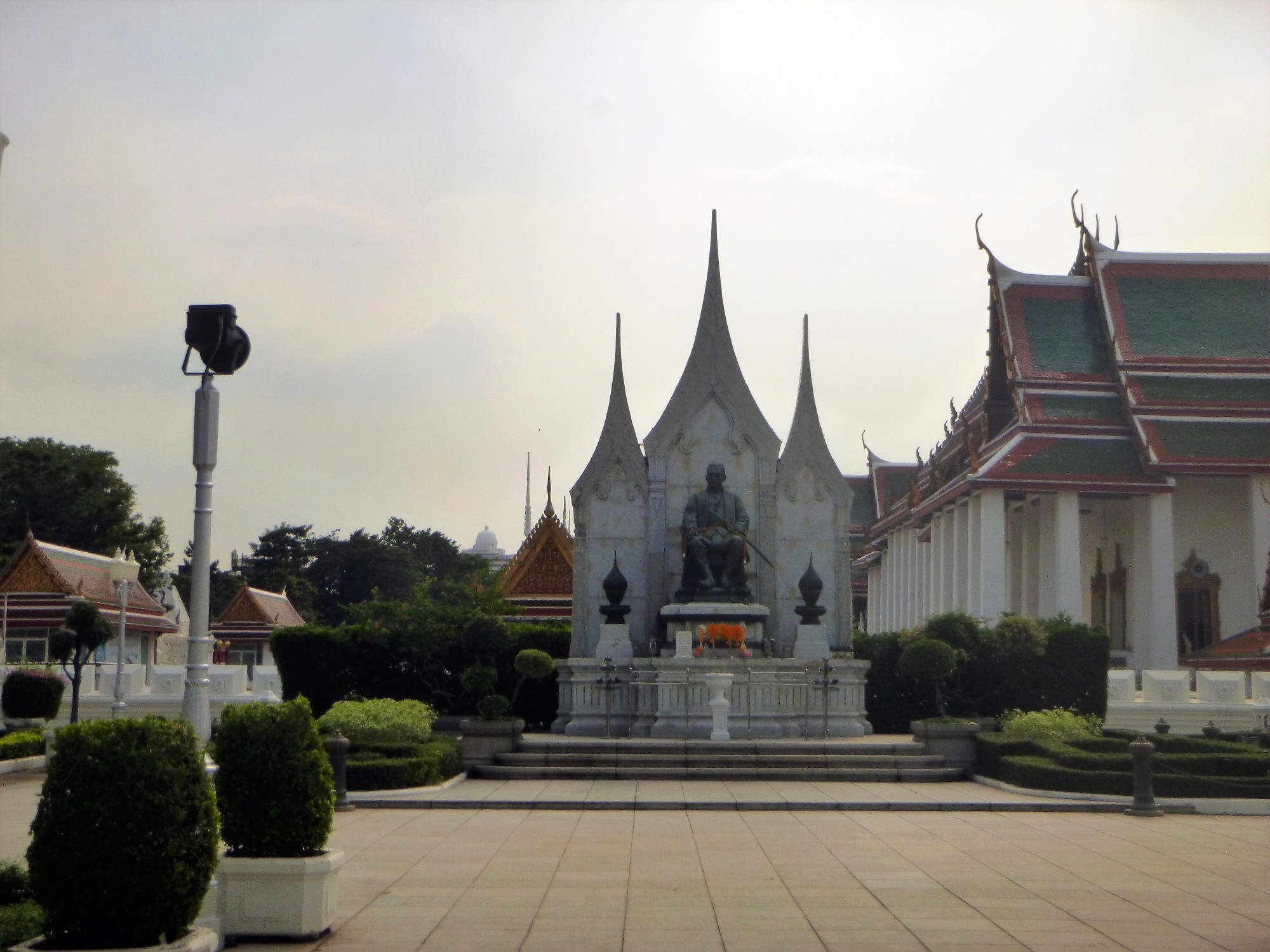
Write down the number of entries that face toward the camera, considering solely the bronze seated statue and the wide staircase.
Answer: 2

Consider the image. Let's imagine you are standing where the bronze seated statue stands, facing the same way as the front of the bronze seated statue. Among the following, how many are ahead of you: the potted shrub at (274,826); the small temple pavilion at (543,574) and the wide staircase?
2

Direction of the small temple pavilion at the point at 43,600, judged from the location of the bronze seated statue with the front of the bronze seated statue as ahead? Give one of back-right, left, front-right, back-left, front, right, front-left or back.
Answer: back-right

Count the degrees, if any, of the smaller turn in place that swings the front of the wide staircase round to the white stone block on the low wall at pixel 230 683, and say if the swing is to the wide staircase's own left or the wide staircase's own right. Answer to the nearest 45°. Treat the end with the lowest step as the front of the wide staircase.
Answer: approximately 135° to the wide staircase's own right

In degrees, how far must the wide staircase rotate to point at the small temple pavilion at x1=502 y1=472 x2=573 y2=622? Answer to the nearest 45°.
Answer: approximately 180°

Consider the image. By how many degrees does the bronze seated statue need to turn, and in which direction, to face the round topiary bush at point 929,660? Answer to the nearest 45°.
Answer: approximately 45° to its left

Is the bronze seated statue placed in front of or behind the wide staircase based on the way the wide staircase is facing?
behind

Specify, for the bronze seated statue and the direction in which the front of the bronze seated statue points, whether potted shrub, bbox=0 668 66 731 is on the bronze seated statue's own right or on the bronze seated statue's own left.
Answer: on the bronze seated statue's own right

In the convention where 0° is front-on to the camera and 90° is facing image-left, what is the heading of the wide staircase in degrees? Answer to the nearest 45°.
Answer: approximately 0°

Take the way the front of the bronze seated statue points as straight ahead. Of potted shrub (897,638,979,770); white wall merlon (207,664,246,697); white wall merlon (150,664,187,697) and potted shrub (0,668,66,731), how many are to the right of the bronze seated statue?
3

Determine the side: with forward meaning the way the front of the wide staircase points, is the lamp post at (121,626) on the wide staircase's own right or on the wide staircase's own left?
on the wide staircase's own right

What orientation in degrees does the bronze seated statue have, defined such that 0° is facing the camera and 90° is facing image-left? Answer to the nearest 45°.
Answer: approximately 0°
